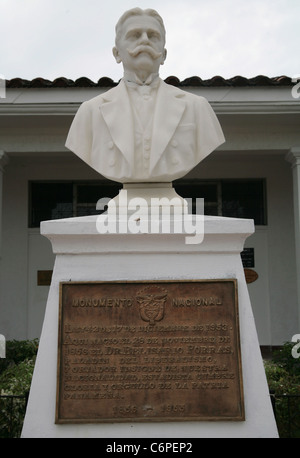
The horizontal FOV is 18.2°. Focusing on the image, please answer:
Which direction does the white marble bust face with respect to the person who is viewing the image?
facing the viewer
